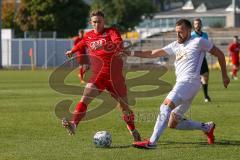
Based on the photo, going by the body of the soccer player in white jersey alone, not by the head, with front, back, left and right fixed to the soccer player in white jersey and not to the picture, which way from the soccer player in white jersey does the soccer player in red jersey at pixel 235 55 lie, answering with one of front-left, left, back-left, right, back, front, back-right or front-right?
back-right

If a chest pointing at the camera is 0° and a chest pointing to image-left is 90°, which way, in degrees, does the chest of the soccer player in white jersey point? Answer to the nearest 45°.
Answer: approximately 45°
